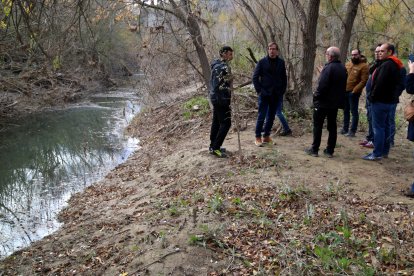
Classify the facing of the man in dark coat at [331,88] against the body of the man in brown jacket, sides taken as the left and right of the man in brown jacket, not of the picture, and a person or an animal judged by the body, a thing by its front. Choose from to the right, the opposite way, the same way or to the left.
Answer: to the right

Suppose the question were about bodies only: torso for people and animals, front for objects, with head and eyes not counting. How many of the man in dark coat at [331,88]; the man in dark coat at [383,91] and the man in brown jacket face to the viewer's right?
0

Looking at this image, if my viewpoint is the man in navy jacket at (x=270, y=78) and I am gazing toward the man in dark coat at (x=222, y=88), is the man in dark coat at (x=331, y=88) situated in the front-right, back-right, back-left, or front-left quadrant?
back-left

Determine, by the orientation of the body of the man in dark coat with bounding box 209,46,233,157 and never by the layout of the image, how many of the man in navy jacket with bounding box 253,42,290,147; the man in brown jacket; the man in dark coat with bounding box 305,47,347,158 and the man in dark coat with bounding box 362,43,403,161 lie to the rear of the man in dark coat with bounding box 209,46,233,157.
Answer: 0

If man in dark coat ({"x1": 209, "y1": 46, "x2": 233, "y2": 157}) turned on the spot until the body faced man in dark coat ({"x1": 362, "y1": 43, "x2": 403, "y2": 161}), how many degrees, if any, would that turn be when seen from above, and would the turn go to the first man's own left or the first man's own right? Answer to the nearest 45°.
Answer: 0° — they already face them

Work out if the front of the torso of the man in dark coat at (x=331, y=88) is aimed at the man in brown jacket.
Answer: no

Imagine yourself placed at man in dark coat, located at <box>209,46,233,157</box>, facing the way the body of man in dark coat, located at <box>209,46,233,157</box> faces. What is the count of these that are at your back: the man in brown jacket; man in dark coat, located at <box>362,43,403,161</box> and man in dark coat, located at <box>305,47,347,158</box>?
0

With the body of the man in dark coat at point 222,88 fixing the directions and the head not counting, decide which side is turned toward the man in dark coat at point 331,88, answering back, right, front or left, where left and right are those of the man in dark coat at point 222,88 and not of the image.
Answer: front

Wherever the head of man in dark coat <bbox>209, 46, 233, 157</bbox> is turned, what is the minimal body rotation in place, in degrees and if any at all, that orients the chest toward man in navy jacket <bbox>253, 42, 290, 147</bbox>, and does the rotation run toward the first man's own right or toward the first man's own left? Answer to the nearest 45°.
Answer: approximately 45° to the first man's own left

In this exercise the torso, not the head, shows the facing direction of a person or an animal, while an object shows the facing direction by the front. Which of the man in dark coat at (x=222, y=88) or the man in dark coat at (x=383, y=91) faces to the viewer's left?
the man in dark coat at (x=383, y=91)

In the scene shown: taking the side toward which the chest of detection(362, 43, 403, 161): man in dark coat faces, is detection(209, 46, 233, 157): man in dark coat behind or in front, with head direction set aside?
in front

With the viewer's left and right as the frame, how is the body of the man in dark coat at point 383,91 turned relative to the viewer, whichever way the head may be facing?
facing to the left of the viewer

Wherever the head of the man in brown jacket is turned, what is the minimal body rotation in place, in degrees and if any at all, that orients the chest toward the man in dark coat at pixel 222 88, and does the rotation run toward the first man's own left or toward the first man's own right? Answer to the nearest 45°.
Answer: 0° — they already face them

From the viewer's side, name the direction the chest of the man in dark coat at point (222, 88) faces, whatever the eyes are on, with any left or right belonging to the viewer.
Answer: facing to the right of the viewer

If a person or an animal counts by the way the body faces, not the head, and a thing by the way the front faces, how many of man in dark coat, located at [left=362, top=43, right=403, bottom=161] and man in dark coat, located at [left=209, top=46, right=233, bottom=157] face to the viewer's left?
1

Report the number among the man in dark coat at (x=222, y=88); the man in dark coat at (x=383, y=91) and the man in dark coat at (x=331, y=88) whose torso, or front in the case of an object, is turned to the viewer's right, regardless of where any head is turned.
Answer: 1

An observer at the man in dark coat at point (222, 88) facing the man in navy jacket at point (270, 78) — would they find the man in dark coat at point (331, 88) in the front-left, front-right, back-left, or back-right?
front-right

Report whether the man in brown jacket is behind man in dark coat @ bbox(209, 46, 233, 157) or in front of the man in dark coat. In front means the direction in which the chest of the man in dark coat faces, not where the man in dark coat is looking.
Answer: in front

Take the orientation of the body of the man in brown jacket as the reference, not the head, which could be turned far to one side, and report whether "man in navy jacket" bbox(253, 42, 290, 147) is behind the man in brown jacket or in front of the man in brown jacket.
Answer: in front

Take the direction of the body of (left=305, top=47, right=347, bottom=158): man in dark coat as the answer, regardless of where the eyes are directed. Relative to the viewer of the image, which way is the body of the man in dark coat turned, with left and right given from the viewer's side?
facing away from the viewer and to the left of the viewer

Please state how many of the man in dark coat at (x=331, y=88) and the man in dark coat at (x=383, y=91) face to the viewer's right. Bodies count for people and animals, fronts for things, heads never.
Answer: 0

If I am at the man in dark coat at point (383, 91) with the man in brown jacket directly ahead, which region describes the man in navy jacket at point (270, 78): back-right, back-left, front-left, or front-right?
front-left
